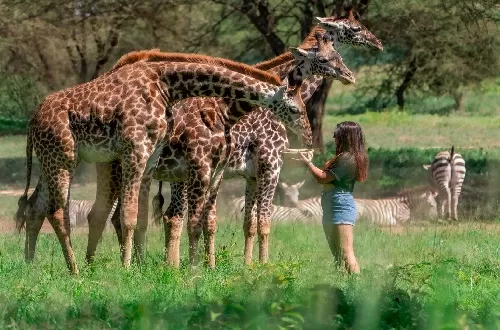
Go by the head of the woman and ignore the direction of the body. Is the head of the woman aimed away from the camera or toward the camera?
away from the camera

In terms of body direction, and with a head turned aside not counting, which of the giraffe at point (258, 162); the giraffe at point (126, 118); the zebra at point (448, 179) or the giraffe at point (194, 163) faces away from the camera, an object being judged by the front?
the zebra

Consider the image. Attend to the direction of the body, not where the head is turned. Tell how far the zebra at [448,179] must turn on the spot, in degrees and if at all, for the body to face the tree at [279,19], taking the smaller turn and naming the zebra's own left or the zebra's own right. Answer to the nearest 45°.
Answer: approximately 45° to the zebra's own left

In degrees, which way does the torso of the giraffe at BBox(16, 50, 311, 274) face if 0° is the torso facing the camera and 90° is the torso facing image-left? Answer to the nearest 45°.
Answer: approximately 270°

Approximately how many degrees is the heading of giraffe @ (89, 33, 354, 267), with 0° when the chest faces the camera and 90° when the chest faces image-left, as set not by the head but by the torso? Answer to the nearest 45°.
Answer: approximately 270°
